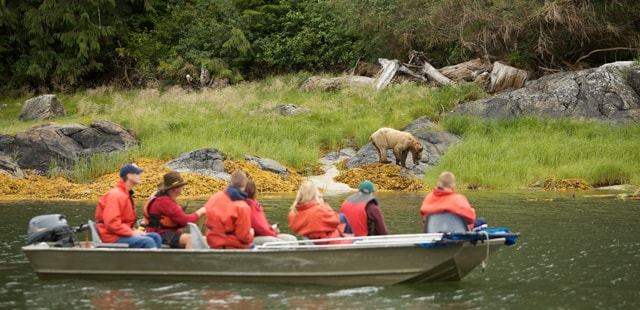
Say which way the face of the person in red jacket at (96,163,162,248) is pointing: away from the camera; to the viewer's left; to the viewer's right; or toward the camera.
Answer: to the viewer's right

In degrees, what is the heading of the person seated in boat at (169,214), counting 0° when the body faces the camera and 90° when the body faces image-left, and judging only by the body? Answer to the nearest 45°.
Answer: approximately 270°

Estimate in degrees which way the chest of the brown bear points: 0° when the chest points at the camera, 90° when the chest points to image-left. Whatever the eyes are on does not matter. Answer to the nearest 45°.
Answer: approximately 315°

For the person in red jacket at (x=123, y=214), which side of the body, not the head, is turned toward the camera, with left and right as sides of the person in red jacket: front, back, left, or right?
right

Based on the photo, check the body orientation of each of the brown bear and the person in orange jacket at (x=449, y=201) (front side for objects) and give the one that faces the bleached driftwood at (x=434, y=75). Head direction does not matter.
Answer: the person in orange jacket

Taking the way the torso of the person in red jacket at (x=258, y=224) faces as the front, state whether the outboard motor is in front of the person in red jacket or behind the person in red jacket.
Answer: behind

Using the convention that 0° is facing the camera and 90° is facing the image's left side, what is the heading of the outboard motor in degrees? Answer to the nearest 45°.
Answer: approximately 270°

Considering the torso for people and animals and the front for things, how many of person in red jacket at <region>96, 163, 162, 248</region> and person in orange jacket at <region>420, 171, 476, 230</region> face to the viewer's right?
1

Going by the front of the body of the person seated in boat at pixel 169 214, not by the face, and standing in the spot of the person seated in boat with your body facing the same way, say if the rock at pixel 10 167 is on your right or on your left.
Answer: on your left

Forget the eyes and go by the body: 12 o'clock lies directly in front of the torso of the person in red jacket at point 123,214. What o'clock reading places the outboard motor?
The outboard motor is roughly at 7 o'clock from the person in red jacket.

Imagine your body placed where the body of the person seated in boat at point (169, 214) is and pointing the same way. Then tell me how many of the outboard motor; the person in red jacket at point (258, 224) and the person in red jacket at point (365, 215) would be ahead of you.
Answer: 2

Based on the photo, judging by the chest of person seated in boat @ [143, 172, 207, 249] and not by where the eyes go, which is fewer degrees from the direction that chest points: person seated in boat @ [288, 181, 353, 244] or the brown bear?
the person seated in boat

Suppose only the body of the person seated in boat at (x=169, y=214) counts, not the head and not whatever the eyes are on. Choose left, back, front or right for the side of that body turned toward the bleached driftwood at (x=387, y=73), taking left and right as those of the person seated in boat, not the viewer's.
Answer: left

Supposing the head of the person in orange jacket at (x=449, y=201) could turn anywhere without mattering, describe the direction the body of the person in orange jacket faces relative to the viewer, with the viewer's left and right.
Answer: facing away from the viewer
